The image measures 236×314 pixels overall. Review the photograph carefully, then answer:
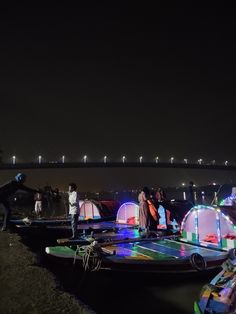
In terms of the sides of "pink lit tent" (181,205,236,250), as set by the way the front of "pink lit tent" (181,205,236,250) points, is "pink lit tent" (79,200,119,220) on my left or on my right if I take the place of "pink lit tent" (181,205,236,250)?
on my right

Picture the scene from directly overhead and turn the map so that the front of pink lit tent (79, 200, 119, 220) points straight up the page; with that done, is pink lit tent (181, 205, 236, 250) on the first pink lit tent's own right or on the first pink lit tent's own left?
on the first pink lit tent's own left

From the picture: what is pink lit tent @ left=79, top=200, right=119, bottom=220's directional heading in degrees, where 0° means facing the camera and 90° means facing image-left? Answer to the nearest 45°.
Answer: approximately 45°

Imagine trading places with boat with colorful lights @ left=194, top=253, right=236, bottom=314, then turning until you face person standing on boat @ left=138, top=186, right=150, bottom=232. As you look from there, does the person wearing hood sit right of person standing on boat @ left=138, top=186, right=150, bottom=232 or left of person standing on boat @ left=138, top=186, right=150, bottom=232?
left

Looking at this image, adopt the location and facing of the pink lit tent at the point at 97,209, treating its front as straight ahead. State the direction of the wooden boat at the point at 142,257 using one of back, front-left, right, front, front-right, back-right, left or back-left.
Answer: front-left

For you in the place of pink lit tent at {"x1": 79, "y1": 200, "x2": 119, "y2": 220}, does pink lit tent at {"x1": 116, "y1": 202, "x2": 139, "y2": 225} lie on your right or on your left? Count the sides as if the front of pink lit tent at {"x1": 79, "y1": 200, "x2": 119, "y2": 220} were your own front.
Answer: on your left

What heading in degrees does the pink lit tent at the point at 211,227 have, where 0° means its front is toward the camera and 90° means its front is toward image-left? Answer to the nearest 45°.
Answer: approximately 45°

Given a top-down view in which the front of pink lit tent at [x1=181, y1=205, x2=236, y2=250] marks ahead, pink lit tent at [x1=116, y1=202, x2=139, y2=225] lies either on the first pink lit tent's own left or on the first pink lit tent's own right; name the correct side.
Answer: on the first pink lit tent's own right

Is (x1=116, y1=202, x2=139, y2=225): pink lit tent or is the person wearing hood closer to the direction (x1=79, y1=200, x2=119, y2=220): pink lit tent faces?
the person wearing hood

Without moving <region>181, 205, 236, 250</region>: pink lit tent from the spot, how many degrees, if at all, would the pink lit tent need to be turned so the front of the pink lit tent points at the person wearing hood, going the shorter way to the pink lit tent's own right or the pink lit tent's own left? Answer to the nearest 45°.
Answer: approximately 45° to the pink lit tent's own right
